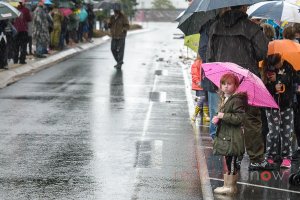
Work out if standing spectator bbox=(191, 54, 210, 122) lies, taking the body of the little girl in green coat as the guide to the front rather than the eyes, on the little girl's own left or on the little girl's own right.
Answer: on the little girl's own right

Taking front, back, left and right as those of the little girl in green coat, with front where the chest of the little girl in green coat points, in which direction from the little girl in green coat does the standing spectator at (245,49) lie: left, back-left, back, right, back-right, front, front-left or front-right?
right

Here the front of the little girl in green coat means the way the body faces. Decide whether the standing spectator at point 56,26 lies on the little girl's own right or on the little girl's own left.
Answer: on the little girl's own right

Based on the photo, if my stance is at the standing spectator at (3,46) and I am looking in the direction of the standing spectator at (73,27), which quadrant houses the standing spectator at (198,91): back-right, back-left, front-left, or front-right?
back-right

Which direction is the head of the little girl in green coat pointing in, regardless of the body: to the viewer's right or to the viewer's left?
to the viewer's left

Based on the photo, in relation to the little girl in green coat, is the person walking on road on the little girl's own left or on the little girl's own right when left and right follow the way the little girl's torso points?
on the little girl's own right

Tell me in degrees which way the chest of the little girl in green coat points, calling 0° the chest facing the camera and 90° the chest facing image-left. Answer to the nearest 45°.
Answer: approximately 90°
